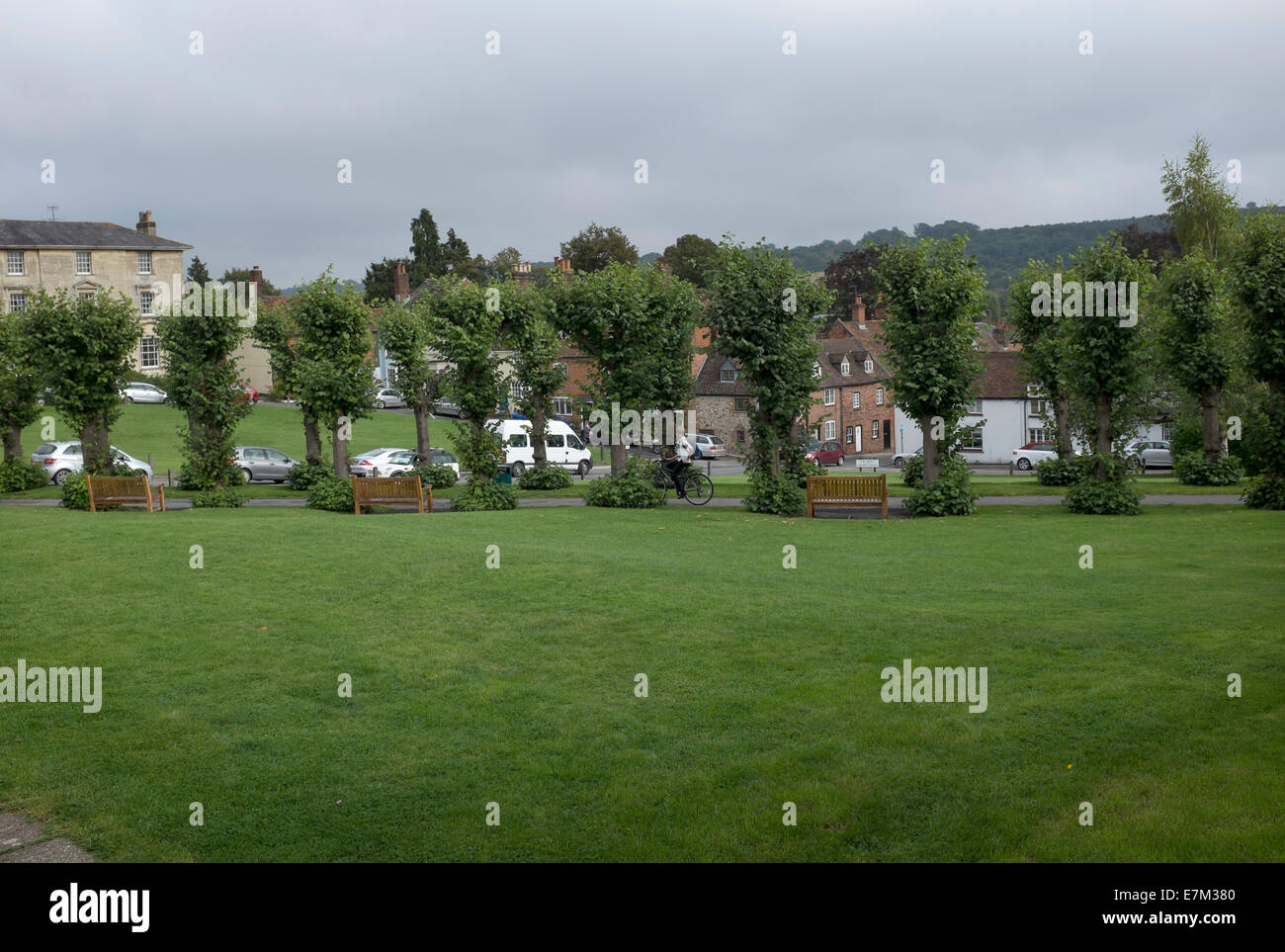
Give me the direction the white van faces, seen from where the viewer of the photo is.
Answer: facing to the right of the viewer

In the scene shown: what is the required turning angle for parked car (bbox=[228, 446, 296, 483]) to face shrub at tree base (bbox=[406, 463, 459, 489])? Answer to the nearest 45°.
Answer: approximately 45° to its right

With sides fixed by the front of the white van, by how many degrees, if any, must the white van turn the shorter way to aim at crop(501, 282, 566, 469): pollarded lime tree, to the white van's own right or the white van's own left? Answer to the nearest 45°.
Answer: approximately 90° to the white van's own right

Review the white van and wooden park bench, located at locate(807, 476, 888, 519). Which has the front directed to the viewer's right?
the white van

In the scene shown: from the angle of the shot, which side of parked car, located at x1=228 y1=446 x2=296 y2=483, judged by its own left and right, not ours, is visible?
right
